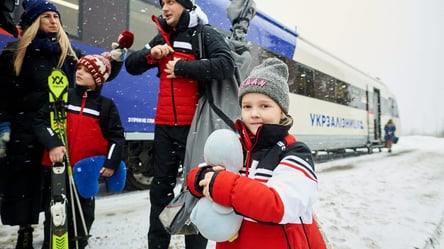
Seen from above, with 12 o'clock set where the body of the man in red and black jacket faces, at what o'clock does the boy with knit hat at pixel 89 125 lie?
The boy with knit hat is roughly at 2 o'clock from the man in red and black jacket.

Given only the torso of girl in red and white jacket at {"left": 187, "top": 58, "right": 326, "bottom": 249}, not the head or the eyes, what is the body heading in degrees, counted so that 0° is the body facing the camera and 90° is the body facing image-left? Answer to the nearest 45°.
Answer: approximately 45°

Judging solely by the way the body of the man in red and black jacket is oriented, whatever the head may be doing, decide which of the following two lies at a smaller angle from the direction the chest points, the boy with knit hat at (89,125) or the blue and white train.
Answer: the boy with knit hat

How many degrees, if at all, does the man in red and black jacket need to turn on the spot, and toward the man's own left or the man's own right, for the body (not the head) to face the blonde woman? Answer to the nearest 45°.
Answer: approximately 45° to the man's own right

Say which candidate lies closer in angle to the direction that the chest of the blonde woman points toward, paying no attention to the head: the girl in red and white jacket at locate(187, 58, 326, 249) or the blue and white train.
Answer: the girl in red and white jacket

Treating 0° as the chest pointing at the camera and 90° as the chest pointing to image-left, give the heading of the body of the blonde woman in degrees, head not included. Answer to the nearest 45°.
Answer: approximately 315°

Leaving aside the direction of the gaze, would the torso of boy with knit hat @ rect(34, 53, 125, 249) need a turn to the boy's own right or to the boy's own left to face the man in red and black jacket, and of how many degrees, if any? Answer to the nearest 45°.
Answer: approximately 90° to the boy's own left

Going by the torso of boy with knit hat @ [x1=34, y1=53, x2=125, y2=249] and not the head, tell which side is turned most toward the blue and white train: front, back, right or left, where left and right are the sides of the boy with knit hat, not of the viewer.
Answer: back

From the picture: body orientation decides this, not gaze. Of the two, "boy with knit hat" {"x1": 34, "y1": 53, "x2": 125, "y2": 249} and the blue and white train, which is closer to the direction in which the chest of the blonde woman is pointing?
the boy with knit hat

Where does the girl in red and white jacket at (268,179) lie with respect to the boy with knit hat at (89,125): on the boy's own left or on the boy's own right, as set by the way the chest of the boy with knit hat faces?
on the boy's own left
